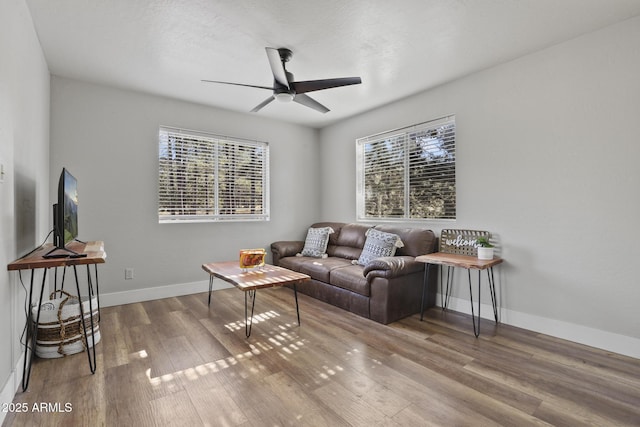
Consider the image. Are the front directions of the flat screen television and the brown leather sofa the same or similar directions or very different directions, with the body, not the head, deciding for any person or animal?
very different directions

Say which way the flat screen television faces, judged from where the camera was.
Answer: facing to the right of the viewer

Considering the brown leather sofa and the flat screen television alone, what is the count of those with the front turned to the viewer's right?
1

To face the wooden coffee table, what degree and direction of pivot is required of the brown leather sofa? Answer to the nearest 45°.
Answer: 0° — it already faces it

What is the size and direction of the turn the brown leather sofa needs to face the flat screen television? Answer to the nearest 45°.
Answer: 0° — it already faces it

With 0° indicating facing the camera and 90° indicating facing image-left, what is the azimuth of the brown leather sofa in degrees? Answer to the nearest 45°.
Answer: approximately 45°
